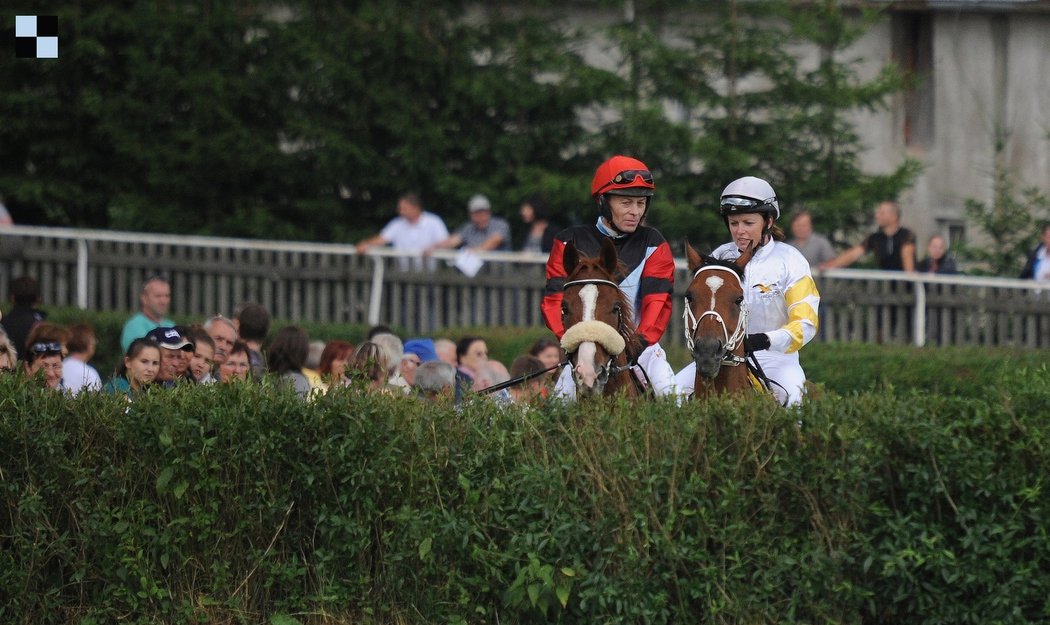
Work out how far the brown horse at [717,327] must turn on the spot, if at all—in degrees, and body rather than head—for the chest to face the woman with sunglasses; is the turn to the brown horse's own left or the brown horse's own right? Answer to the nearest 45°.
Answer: approximately 90° to the brown horse's own right

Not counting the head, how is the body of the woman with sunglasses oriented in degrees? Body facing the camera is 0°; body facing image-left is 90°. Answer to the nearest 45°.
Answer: approximately 315°

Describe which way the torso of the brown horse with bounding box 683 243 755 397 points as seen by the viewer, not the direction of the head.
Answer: toward the camera

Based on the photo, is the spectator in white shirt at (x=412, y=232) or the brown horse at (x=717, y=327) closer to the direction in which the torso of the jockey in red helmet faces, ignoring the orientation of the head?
the brown horse

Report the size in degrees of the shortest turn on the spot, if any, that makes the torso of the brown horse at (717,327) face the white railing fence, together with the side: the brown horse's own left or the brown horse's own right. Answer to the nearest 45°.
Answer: approximately 180°

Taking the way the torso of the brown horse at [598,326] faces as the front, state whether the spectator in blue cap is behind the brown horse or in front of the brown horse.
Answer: behind

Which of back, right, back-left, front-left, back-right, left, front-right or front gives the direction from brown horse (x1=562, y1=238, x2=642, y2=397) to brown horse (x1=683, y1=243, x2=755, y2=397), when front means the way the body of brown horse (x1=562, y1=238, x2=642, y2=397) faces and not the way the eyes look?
left

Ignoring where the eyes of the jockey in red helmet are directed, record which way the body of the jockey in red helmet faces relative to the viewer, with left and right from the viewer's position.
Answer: facing the viewer

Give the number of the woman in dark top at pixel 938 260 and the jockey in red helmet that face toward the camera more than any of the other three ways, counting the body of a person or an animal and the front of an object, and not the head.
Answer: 2

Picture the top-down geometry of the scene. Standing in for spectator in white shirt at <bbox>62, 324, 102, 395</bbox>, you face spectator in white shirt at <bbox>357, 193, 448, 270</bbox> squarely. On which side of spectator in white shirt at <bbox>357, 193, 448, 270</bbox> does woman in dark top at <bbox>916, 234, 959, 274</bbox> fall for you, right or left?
right

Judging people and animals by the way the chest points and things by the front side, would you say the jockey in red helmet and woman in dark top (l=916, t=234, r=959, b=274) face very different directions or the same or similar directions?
same or similar directions

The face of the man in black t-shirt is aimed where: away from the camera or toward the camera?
toward the camera

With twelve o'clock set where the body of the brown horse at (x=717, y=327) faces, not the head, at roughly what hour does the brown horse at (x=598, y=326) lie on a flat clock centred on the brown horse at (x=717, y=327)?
the brown horse at (x=598, y=326) is roughly at 3 o'clock from the brown horse at (x=717, y=327).

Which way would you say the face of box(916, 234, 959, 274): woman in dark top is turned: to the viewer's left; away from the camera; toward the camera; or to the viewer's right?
toward the camera
